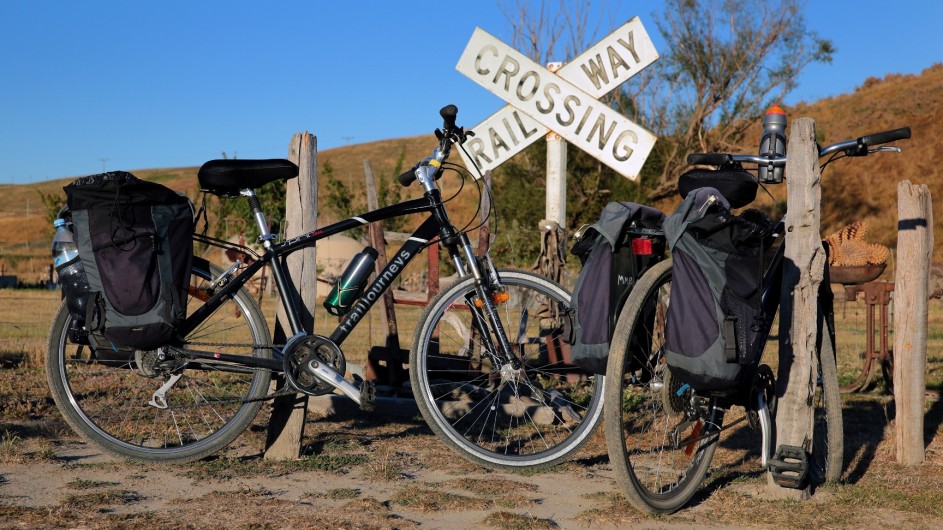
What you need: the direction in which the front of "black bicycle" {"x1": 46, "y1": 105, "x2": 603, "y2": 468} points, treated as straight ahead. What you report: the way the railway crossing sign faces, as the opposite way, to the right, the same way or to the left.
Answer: to the right

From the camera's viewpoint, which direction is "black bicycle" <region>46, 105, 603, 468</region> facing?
to the viewer's right

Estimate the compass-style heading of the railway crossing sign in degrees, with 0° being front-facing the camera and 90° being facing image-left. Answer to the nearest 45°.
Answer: approximately 0°

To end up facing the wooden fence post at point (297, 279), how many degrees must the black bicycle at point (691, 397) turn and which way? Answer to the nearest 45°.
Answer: approximately 135° to its left
